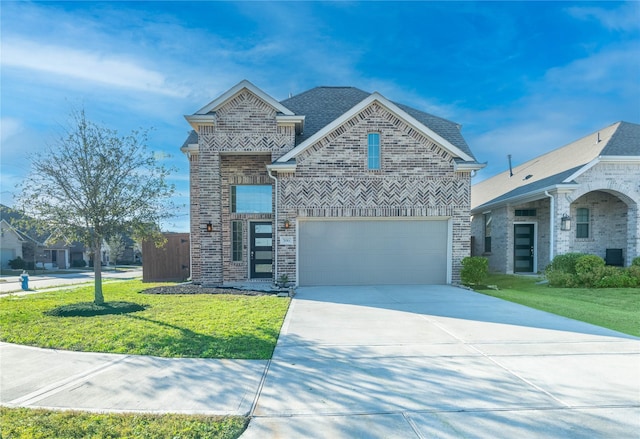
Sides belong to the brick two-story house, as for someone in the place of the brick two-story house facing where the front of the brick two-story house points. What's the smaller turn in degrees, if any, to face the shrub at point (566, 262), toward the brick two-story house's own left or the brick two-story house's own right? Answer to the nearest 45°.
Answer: approximately 90° to the brick two-story house's own left

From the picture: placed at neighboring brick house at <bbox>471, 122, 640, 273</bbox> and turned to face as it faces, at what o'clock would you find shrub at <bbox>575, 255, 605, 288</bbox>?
The shrub is roughly at 12 o'clock from the neighboring brick house.

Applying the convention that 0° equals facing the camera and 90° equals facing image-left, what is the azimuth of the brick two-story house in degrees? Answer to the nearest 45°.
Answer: approximately 0°

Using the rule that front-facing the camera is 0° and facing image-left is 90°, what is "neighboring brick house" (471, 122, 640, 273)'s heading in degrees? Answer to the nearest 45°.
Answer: approximately 0°

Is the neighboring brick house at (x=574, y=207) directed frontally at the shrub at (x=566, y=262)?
yes
